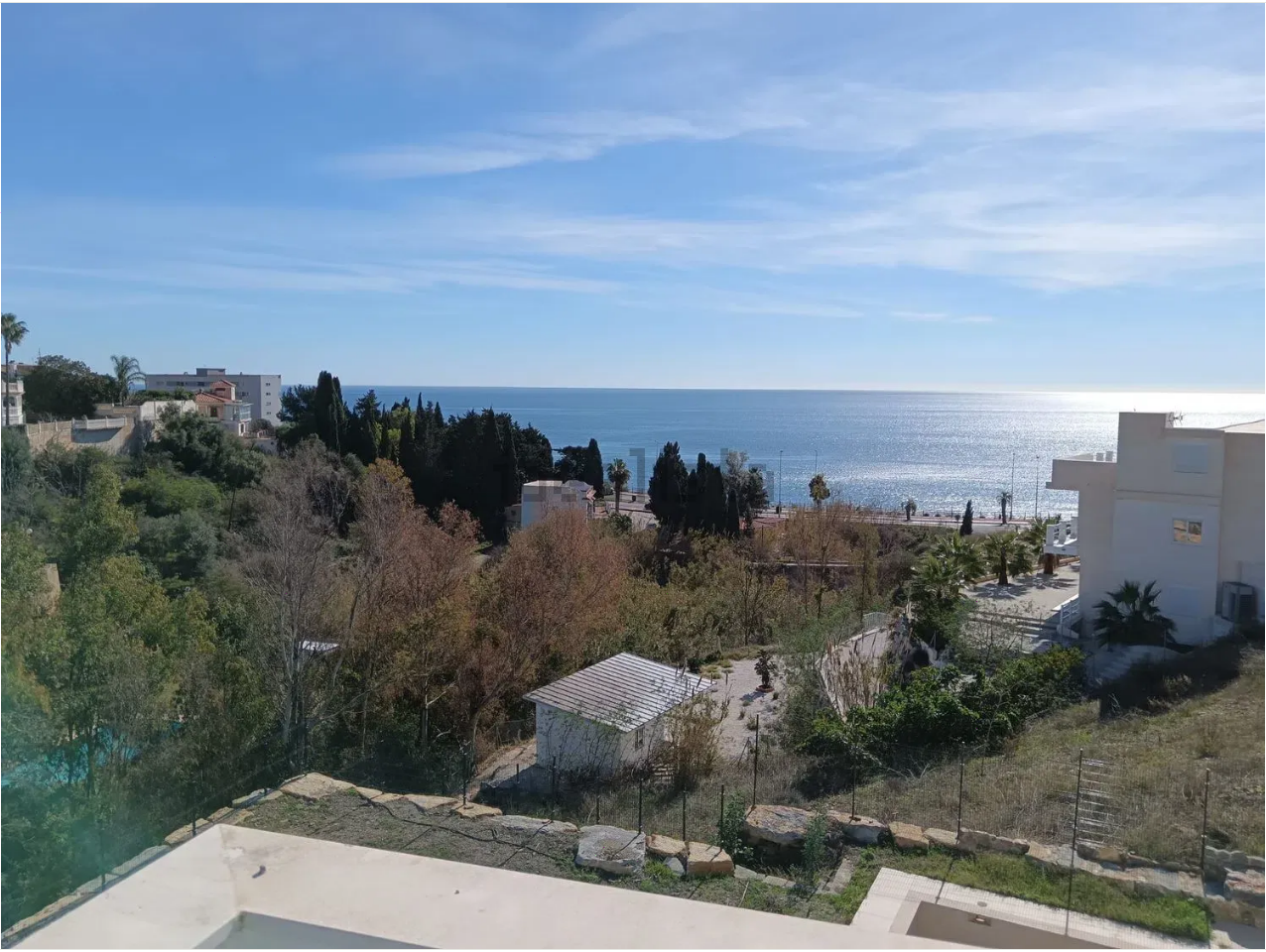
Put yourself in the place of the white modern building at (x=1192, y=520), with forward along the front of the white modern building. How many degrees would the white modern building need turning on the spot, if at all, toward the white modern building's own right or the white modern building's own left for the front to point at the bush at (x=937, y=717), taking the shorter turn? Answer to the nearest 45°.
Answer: approximately 45° to the white modern building's own left

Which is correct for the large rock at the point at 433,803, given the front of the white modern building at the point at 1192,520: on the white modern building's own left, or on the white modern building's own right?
on the white modern building's own left

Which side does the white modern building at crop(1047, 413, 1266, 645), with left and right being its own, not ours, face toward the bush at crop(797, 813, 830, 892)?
left

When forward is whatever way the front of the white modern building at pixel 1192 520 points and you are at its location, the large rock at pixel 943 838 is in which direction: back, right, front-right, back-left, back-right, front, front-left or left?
left

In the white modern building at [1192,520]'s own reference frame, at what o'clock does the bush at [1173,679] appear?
The bush is roughly at 9 o'clock from the white modern building.

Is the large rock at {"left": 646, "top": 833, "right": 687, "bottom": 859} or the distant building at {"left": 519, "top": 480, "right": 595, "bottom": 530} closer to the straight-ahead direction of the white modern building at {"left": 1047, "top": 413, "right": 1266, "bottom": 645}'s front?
the distant building

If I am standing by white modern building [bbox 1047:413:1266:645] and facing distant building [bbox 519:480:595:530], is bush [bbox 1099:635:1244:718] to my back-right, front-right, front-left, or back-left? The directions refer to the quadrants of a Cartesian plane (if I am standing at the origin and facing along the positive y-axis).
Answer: back-left

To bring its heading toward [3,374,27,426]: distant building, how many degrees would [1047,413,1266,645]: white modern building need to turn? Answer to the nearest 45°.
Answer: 0° — it already faces it

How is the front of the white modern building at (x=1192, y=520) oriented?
to the viewer's left

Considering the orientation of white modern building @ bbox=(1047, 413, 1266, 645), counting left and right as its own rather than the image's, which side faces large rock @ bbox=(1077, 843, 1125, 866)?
left
